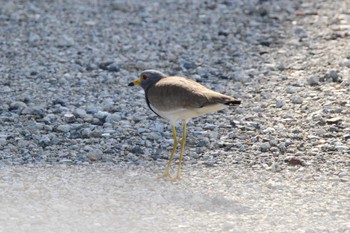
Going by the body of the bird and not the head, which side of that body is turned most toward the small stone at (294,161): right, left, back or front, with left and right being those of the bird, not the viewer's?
back

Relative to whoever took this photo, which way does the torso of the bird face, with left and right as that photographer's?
facing to the left of the viewer

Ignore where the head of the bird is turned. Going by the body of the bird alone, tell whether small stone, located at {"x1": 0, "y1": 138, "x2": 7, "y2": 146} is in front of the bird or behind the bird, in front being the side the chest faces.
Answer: in front

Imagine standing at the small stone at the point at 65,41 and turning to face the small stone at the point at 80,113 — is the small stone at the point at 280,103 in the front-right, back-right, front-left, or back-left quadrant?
front-left

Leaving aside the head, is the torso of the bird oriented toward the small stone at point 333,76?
no

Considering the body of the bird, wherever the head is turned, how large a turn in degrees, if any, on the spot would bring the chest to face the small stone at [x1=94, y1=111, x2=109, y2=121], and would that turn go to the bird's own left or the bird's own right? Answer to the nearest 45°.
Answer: approximately 45° to the bird's own right

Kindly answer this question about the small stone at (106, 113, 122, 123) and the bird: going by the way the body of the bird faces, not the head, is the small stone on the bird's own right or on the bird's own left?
on the bird's own right

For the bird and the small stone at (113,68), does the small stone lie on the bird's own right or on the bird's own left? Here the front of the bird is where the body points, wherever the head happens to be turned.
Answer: on the bird's own right

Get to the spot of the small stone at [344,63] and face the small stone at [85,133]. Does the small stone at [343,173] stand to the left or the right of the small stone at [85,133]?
left
